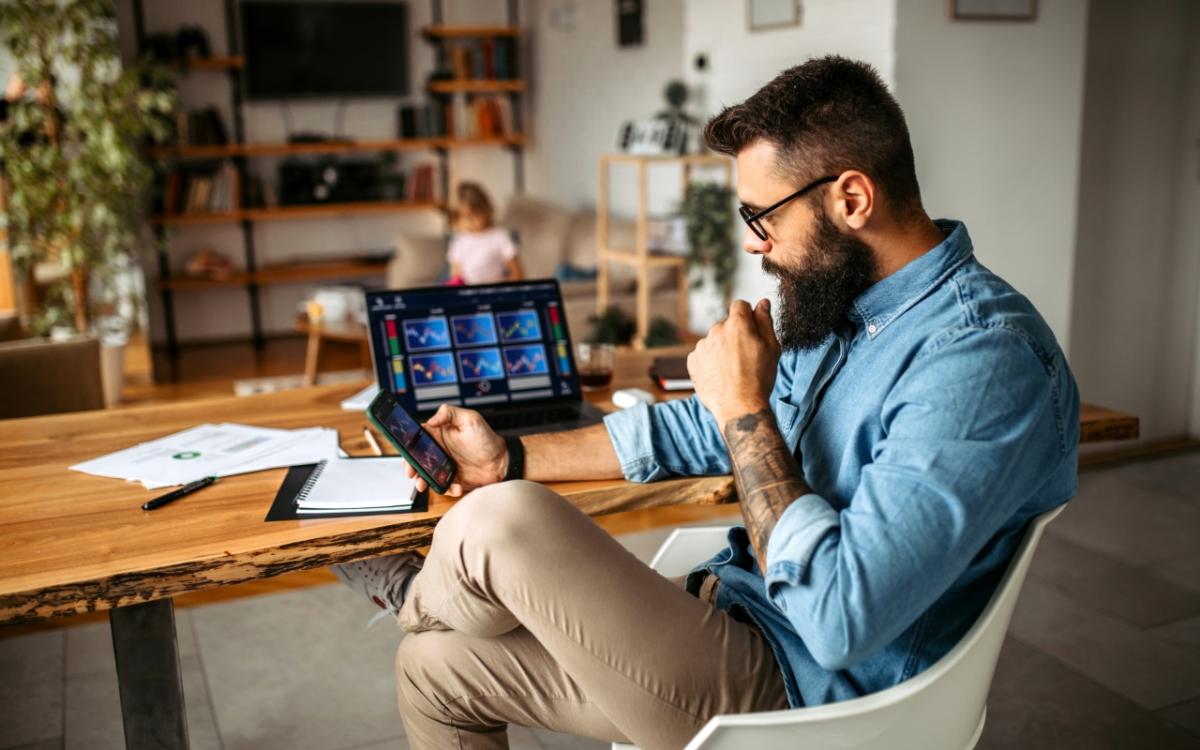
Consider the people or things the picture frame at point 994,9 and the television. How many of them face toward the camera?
2

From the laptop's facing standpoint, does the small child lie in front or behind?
behind

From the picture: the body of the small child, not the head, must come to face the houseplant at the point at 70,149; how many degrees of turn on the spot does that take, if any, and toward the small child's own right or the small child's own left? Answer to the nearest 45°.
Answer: approximately 45° to the small child's own right

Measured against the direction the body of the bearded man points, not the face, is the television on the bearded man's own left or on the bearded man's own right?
on the bearded man's own right

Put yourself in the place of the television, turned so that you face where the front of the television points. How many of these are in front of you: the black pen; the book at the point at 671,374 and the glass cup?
3

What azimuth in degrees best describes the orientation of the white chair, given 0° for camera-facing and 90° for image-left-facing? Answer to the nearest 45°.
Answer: approximately 90°

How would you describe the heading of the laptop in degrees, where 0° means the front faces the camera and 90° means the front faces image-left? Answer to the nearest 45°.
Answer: approximately 315°

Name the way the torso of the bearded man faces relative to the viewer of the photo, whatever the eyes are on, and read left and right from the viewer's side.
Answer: facing to the left of the viewer

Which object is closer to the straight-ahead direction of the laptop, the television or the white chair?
the white chair

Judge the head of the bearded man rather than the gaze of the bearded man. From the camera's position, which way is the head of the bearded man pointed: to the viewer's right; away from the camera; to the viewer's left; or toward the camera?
to the viewer's left

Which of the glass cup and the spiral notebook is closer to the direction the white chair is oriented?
the spiral notebook
